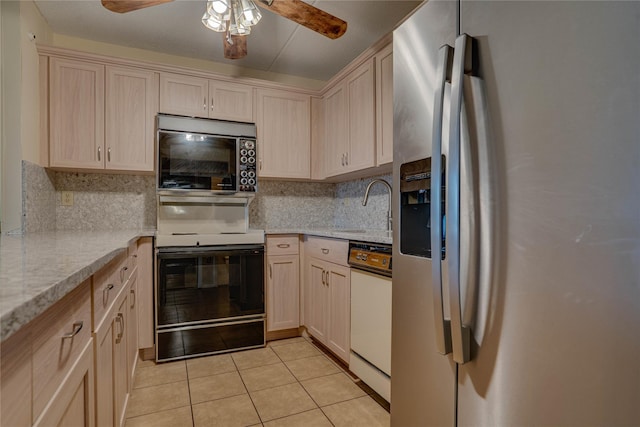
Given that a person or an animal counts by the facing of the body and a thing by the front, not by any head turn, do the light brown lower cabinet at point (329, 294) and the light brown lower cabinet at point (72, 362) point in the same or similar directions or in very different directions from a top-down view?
very different directions

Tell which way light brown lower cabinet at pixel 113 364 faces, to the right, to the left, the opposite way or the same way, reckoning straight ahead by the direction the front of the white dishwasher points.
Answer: the opposite way

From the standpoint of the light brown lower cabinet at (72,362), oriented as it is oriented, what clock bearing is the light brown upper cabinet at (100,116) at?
The light brown upper cabinet is roughly at 9 o'clock from the light brown lower cabinet.

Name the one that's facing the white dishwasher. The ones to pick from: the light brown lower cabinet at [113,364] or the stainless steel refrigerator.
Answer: the light brown lower cabinet

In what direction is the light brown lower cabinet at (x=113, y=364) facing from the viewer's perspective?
to the viewer's right

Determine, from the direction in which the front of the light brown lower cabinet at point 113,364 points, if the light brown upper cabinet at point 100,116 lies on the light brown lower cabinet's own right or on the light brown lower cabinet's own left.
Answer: on the light brown lower cabinet's own left

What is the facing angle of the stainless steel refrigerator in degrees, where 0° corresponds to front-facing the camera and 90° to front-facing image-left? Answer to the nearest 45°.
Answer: approximately 45°

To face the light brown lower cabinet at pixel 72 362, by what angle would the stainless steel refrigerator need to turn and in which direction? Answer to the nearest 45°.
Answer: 0° — it already faces it

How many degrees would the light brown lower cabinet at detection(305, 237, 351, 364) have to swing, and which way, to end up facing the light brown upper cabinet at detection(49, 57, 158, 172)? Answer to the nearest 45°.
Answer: approximately 45° to its right

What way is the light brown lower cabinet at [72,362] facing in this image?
to the viewer's right

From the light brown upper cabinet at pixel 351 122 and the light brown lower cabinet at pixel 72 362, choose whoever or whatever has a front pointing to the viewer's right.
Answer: the light brown lower cabinet
